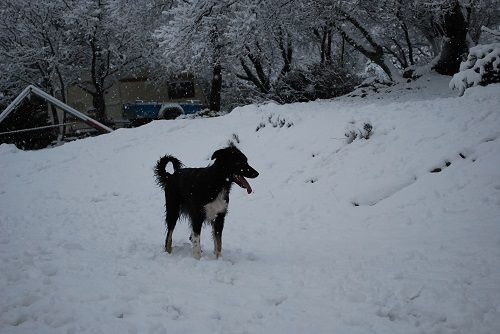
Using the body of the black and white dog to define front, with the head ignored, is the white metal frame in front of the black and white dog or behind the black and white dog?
behind

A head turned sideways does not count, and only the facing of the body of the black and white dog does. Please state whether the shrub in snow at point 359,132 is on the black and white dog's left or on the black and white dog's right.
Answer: on the black and white dog's left

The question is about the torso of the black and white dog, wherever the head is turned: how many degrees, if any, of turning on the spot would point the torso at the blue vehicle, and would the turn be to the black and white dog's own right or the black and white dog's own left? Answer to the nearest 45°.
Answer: approximately 135° to the black and white dog's own left

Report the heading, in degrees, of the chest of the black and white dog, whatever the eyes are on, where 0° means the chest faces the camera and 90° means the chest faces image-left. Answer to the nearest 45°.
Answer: approximately 315°

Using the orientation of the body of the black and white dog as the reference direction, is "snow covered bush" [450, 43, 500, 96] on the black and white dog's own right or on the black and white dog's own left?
on the black and white dog's own left

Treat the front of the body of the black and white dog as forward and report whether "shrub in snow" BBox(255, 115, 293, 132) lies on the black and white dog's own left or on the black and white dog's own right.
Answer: on the black and white dog's own left
